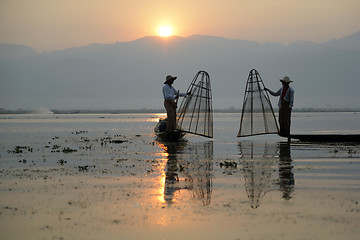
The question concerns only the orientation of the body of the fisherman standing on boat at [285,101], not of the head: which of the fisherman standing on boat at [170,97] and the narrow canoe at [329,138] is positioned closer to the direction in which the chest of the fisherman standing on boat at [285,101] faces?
the fisherman standing on boat

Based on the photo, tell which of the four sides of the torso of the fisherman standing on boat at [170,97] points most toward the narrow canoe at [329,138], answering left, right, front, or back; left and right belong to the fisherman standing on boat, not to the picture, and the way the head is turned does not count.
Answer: front

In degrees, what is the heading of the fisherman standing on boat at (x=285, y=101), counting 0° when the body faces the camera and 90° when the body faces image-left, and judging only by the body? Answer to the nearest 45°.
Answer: approximately 45°

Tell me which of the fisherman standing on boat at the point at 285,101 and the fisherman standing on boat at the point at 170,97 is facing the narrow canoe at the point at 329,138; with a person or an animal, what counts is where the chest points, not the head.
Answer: the fisherman standing on boat at the point at 170,97

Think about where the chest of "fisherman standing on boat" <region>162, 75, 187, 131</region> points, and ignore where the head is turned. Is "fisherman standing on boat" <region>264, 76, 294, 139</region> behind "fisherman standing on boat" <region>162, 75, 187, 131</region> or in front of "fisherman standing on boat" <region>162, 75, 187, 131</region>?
in front

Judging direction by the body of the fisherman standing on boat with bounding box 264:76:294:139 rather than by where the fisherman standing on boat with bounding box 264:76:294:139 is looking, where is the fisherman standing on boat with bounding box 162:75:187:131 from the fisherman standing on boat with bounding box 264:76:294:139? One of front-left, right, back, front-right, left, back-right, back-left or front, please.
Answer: front-right

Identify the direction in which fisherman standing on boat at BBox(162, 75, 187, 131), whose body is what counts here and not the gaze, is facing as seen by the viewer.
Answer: to the viewer's right

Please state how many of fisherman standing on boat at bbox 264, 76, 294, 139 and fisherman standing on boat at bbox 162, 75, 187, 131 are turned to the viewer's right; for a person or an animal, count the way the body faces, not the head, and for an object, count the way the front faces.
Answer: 1

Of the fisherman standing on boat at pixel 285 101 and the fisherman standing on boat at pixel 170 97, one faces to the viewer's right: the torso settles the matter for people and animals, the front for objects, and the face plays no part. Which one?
the fisherman standing on boat at pixel 170 97
